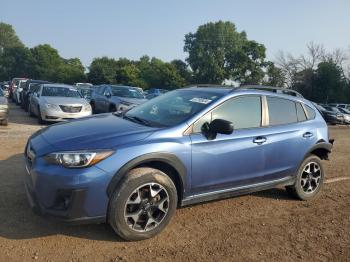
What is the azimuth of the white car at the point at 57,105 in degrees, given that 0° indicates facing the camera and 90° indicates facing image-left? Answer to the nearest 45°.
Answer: approximately 315°

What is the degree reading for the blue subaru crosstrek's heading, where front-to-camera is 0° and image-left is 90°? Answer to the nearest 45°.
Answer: approximately 45°
